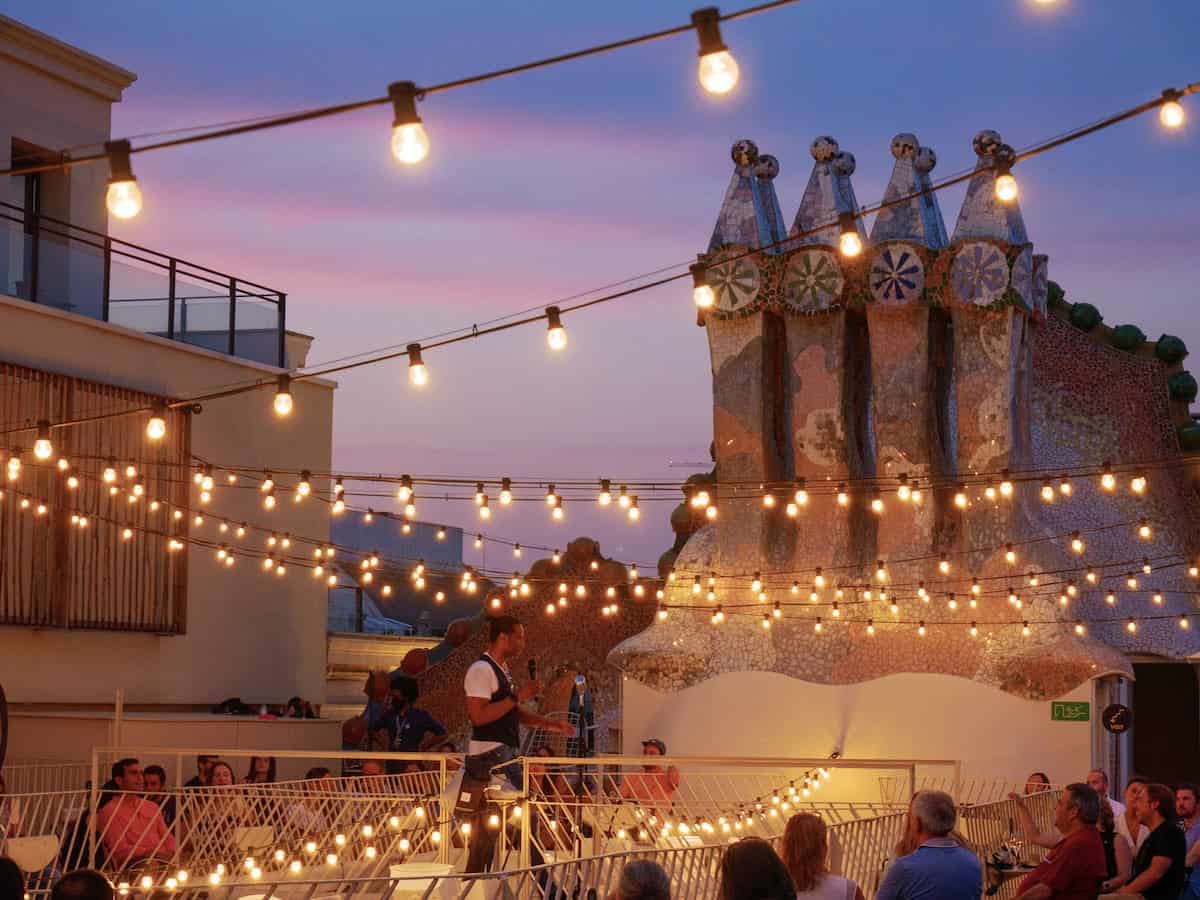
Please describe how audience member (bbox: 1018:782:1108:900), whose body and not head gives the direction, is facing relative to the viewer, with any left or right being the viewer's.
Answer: facing to the left of the viewer

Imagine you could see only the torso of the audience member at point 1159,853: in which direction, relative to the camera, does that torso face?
to the viewer's left

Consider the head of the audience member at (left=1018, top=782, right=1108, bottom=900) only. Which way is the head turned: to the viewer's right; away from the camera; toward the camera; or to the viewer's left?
to the viewer's left

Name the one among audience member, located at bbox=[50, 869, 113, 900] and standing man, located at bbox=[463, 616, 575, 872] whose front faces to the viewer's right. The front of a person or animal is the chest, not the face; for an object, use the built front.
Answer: the standing man

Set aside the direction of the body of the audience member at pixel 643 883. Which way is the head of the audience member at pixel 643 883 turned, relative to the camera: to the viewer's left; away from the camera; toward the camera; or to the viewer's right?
away from the camera

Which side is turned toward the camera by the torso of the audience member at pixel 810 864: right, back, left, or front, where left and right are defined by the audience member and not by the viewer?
back

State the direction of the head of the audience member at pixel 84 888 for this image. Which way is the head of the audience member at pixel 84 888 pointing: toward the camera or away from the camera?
away from the camera

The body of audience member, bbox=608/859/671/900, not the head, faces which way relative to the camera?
away from the camera

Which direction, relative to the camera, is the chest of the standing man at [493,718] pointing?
to the viewer's right

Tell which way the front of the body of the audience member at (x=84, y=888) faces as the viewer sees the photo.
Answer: away from the camera

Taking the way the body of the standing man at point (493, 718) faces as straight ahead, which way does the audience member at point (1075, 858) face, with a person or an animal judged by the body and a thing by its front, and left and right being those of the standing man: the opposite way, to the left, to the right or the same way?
the opposite way

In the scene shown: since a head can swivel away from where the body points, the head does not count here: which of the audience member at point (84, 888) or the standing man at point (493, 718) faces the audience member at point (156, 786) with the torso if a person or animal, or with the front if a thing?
the audience member at point (84, 888)

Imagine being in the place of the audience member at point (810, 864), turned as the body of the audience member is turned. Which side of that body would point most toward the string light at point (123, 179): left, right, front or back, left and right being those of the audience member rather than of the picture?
left
